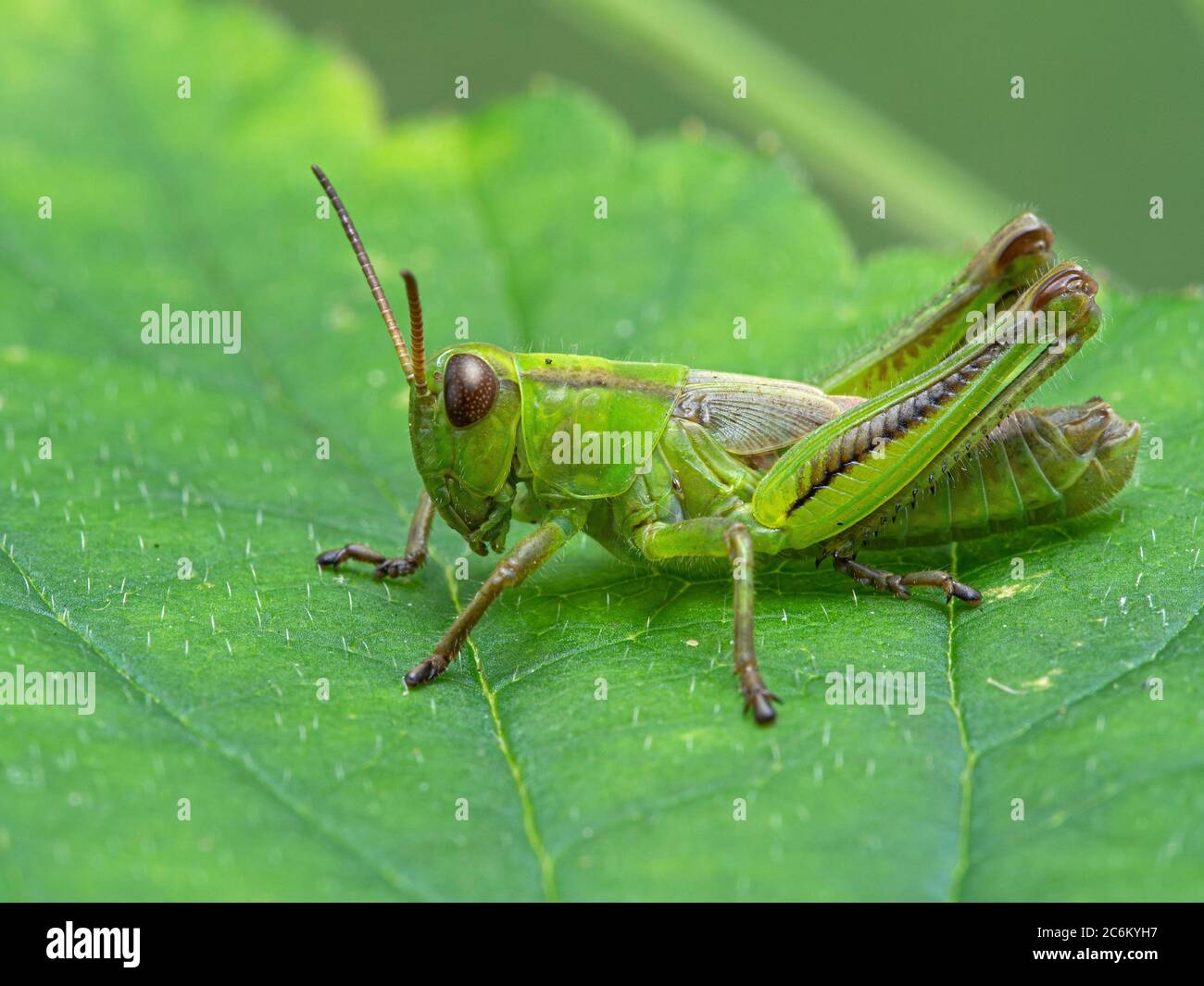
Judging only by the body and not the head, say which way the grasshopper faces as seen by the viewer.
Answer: to the viewer's left

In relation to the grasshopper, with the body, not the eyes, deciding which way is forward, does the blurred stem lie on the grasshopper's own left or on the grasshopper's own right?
on the grasshopper's own right
